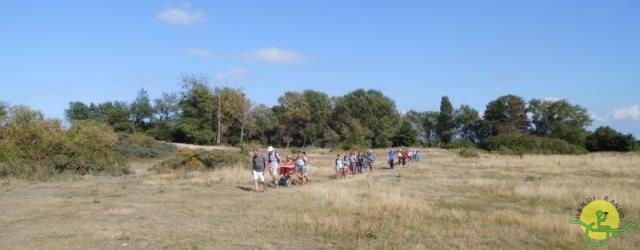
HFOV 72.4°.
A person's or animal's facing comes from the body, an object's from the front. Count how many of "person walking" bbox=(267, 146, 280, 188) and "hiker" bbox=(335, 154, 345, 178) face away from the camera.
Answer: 0

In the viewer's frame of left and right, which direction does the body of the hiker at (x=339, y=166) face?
facing the viewer and to the left of the viewer

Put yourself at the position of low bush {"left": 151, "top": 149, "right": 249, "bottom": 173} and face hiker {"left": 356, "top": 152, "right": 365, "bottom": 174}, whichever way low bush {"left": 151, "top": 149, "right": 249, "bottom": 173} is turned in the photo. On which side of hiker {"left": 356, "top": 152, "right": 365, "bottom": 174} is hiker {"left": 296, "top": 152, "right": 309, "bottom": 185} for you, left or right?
right

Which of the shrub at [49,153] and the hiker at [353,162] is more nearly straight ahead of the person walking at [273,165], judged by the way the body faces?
the shrub

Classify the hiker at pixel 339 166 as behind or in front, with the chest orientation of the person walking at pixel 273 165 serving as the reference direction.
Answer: behind

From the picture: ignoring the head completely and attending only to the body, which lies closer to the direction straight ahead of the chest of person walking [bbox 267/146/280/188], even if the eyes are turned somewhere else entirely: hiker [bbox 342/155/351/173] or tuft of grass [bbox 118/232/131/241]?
the tuft of grass

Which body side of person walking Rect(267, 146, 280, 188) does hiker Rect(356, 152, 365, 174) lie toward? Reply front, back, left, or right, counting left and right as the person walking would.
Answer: back

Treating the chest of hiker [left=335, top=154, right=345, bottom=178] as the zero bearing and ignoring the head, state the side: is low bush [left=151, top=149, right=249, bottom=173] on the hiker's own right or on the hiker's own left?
on the hiker's own right

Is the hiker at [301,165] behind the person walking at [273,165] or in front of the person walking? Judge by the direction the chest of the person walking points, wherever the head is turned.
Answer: behind

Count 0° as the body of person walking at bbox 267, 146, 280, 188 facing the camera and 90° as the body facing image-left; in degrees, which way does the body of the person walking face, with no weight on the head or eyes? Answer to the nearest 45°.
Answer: approximately 45°
